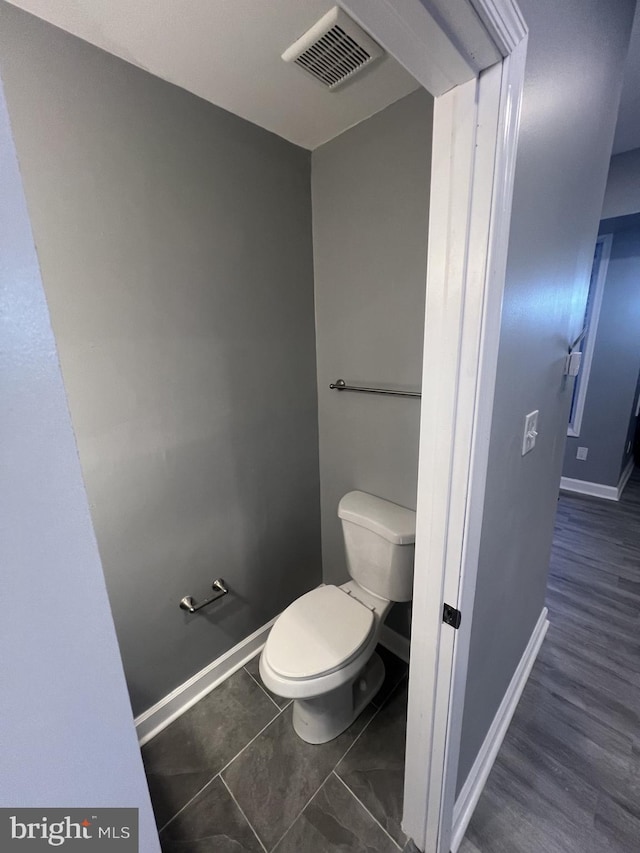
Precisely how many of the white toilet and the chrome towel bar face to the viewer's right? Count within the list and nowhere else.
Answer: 0

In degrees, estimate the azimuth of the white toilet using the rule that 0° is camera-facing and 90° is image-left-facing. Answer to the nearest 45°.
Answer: approximately 45°

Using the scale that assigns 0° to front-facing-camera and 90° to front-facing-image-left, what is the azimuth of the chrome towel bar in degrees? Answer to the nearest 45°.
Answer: approximately 45°

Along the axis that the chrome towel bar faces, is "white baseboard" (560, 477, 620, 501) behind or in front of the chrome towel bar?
behind

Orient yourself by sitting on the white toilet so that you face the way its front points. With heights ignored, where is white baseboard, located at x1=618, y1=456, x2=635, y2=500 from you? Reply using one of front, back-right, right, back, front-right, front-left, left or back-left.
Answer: back

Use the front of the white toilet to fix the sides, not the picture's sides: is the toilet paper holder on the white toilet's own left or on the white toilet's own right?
on the white toilet's own right
